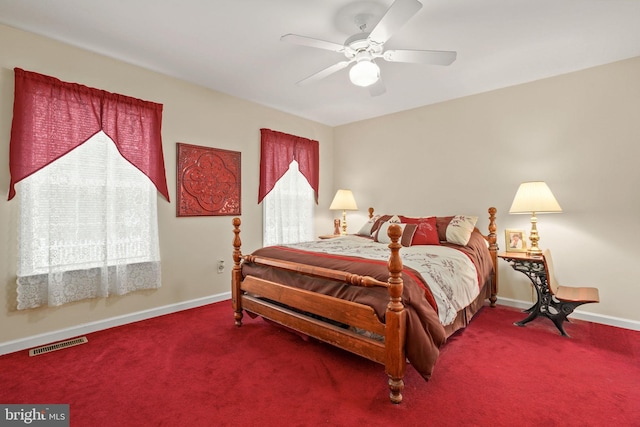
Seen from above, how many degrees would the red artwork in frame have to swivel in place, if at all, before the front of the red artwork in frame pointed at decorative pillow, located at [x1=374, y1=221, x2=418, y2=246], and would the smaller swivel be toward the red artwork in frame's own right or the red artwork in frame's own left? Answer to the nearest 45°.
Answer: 0° — it already faces it

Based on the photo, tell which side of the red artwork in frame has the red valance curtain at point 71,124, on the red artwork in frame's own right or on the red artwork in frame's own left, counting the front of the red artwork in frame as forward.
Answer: on the red artwork in frame's own right

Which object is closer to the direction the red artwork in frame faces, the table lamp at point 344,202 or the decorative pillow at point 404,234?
the decorative pillow

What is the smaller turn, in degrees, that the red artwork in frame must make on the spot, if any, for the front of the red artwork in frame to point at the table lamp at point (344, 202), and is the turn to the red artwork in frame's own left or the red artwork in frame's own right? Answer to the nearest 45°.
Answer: approximately 45° to the red artwork in frame's own left

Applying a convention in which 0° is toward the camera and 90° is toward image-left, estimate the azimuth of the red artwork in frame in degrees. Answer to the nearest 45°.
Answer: approximately 315°

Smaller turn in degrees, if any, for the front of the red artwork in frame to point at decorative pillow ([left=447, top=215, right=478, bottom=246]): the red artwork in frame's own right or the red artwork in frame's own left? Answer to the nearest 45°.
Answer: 0° — it already faces it

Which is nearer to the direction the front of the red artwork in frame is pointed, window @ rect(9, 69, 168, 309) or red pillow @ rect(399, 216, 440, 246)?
the red pillow

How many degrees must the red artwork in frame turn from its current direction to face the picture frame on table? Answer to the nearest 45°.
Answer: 0° — it already faces it

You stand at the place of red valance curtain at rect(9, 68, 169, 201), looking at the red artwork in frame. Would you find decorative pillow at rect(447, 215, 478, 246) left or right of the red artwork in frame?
right
